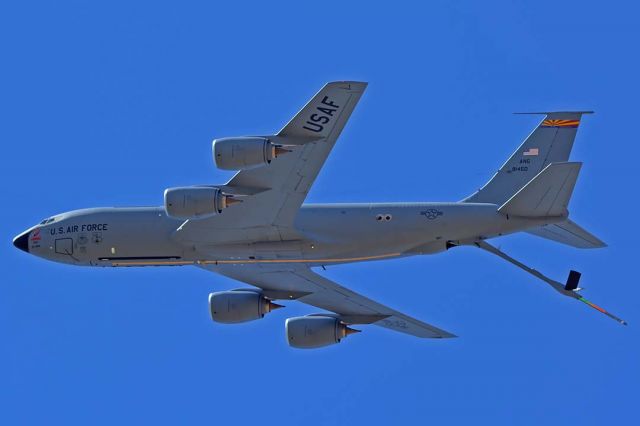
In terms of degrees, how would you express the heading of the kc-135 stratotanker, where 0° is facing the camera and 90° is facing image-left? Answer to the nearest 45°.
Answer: approximately 90°
